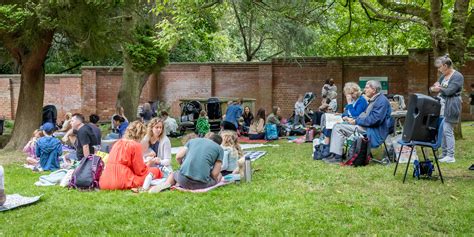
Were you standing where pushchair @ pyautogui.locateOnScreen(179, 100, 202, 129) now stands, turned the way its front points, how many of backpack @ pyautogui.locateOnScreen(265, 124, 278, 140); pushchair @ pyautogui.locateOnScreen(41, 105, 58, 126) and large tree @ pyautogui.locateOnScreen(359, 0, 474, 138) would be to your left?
2

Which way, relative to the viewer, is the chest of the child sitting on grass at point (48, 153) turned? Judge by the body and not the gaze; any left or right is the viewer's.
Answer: facing away from the viewer

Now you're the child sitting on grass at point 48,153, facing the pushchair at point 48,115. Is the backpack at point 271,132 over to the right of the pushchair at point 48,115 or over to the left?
right

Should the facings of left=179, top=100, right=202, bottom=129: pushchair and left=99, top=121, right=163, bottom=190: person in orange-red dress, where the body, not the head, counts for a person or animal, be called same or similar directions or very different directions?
very different directions

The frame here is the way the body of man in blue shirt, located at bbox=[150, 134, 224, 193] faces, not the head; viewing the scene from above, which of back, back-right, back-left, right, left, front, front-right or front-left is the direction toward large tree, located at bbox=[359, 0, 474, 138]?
front-right

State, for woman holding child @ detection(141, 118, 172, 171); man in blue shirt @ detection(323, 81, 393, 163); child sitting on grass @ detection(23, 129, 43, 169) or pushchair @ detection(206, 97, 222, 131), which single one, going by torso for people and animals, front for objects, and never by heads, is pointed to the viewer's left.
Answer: the man in blue shirt

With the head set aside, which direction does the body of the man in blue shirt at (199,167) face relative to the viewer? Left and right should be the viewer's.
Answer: facing away from the viewer

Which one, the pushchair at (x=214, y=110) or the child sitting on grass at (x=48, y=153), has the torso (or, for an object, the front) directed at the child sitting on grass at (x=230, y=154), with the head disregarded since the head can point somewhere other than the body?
the pushchair
